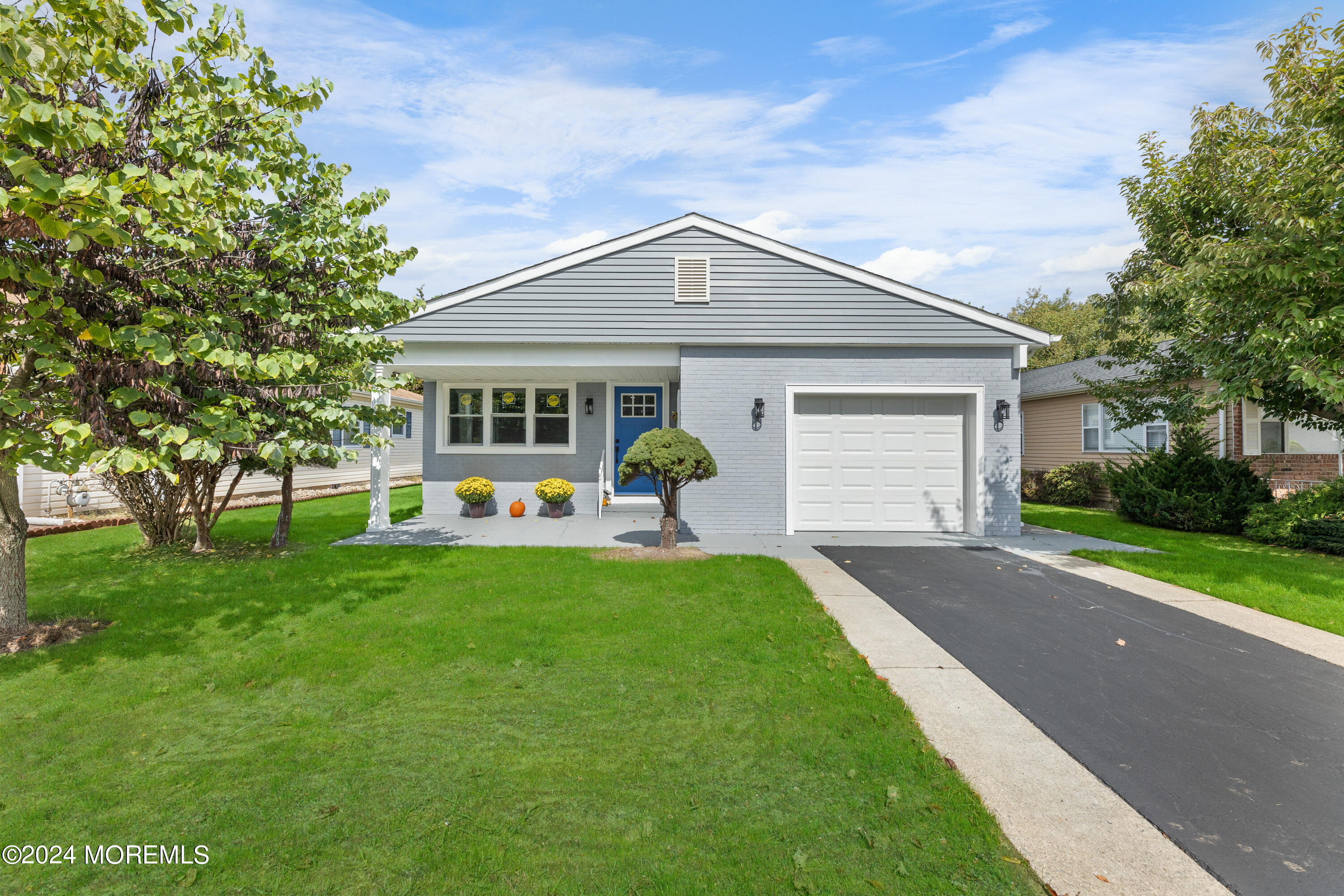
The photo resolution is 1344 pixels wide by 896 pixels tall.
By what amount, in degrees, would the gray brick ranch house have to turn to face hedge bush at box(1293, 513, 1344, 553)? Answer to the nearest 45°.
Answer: approximately 90° to its left

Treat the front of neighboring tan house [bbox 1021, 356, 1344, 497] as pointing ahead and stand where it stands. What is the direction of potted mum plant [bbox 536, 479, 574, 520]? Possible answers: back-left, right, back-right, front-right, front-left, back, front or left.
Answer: right

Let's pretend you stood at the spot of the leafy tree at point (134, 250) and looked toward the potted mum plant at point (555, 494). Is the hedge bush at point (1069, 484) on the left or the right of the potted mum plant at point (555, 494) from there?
right

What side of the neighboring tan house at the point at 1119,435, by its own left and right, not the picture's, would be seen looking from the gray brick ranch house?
right

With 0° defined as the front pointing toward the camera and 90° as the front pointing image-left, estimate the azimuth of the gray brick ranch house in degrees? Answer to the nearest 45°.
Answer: approximately 0°

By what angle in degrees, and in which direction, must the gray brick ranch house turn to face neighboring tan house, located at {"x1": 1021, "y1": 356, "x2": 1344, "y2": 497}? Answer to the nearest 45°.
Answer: approximately 135° to its left

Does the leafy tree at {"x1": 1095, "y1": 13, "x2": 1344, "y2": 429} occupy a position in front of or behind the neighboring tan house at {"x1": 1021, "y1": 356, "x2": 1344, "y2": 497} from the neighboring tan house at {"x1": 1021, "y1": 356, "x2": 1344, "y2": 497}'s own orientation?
in front

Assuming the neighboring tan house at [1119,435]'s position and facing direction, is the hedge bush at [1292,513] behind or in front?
in front

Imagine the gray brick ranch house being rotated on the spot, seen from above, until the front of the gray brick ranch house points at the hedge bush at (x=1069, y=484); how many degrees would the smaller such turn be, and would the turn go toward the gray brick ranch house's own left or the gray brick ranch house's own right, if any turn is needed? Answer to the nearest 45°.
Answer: approximately 135° to the gray brick ranch house's own left

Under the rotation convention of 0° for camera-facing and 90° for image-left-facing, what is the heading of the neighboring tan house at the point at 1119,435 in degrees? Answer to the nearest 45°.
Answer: approximately 315°

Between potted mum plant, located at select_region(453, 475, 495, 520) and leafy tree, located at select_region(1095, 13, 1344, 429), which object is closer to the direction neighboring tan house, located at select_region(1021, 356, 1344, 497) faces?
the leafy tree
